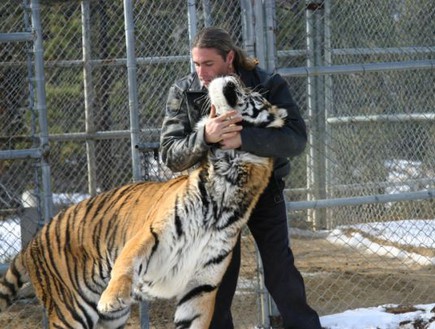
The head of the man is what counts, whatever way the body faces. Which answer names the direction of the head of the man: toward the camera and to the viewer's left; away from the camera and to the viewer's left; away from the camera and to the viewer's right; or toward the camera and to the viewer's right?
toward the camera and to the viewer's left

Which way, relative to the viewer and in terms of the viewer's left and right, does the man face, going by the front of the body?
facing the viewer and to the left of the viewer

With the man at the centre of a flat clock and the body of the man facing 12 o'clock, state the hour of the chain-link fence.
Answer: The chain-link fence is roughly at 5 o'clock from the man.
